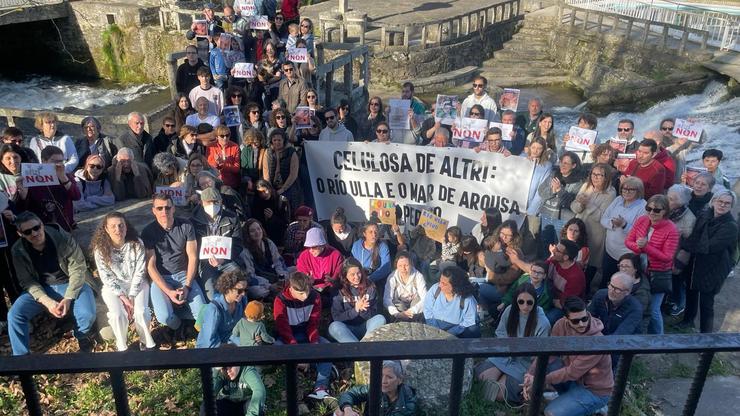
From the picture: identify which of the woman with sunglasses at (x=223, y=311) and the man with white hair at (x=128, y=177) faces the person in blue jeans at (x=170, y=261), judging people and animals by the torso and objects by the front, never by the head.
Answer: the man with white hair

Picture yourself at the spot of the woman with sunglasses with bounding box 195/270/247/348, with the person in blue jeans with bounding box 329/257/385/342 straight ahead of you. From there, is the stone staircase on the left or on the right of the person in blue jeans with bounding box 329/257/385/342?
left

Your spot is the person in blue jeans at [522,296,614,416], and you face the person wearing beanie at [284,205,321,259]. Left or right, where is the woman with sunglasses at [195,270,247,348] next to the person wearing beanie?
left

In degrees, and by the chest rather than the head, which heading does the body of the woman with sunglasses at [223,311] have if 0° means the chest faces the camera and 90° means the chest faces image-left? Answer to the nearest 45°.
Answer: approximately 315°

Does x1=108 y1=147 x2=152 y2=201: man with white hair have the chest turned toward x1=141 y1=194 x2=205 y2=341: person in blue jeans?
yes

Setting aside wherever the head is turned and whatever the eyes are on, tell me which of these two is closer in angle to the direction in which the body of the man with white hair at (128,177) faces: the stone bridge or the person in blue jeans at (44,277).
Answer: the person in blue jeans

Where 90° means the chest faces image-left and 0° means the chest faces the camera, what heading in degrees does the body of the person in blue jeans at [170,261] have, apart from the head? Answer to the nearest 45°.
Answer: approximately 0°

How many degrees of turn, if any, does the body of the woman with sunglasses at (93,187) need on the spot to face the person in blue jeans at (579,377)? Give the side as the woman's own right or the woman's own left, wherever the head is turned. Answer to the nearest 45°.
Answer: approximately 45° to the woman's own left

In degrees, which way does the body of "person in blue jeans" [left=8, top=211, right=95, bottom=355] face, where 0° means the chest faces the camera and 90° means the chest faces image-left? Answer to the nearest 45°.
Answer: approximately 0°

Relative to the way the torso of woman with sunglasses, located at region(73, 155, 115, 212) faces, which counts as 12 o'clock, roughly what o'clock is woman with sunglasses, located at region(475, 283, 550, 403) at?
woman with sunglasses, located at region(475, 283, 550, 403) is roughly at 11 o'clock from woman with sunglasses, located at region(73, 155, 115, 212).

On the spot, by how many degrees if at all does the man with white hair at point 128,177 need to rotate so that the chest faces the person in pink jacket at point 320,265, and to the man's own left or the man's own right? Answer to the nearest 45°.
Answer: approximately 45° to the man's own left
